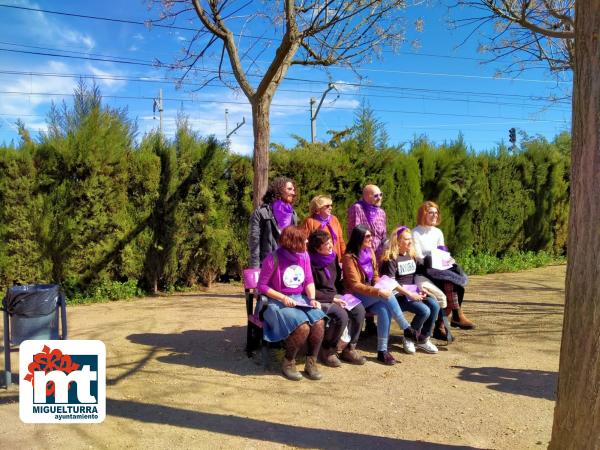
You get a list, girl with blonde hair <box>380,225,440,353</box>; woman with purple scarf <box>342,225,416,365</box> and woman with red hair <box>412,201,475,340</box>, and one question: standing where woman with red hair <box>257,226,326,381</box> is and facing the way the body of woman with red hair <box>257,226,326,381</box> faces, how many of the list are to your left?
3

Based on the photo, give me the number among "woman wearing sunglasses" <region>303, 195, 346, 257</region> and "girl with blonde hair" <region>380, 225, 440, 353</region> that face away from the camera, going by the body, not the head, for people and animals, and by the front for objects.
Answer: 0

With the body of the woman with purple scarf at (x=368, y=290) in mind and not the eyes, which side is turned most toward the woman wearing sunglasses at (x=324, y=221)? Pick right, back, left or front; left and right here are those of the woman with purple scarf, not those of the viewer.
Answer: back

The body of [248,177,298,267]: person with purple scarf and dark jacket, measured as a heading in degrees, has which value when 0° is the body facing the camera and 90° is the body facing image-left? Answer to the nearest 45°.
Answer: approximately 315°

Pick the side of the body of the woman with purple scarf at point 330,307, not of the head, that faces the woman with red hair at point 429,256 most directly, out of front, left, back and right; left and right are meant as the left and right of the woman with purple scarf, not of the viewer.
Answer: left

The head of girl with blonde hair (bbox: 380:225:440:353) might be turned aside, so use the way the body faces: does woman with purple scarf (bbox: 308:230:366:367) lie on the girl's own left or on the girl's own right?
on the girl's own right

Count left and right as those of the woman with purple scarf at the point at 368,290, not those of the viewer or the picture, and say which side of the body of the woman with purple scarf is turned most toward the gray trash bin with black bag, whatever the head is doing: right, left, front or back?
right

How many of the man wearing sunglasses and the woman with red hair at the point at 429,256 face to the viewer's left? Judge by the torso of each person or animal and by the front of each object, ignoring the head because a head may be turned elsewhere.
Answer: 0

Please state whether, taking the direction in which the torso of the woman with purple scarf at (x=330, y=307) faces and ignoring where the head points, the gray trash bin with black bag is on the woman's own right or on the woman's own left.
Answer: on the woman's own right

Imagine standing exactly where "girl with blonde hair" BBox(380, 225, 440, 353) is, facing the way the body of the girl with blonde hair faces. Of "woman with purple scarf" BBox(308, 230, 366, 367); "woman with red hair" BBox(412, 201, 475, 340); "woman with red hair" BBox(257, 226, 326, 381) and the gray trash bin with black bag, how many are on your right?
3
